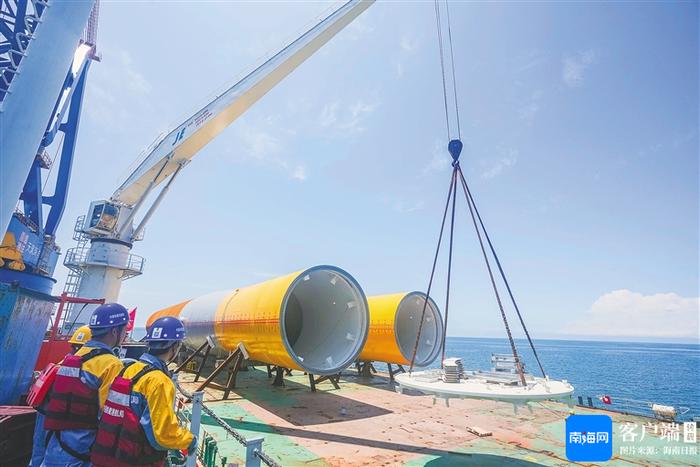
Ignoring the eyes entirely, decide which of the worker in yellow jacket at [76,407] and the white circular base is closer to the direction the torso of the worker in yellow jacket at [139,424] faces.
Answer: the white circular base

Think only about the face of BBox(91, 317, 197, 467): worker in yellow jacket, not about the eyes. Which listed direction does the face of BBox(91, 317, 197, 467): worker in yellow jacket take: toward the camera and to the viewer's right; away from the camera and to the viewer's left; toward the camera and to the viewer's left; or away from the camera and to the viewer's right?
away from the camera and to the viewer's right

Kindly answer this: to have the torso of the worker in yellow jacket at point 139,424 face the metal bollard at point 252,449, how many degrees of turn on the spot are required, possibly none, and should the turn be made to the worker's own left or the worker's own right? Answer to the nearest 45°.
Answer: approximately 45° to the worker's own right

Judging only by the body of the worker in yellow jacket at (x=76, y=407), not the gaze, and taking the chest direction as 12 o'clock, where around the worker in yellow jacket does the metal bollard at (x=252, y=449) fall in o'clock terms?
The metal bollard is roughly at 3 o'clock from the worker in yellow jacket.

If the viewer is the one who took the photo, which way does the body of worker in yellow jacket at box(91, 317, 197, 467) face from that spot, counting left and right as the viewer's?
facing away from the viewer and to the right of the viewer

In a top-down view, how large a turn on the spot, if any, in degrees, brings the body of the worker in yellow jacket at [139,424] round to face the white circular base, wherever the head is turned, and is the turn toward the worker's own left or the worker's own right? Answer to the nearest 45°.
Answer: approximately 45° to the worker's own right

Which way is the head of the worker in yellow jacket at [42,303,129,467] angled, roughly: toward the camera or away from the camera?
away from the camera

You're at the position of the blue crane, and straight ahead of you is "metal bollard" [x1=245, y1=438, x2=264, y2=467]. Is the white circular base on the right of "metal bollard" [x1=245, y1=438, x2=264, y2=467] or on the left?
left

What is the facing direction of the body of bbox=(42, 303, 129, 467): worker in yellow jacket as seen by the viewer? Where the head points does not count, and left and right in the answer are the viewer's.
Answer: facing away from the viewer and to the right of the viewer

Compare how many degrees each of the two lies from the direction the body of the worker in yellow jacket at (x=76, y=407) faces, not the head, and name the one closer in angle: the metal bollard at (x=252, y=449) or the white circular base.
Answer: the white circular base

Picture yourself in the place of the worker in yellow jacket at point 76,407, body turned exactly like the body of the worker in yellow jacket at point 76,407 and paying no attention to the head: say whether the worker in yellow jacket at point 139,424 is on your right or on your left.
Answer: on your right
